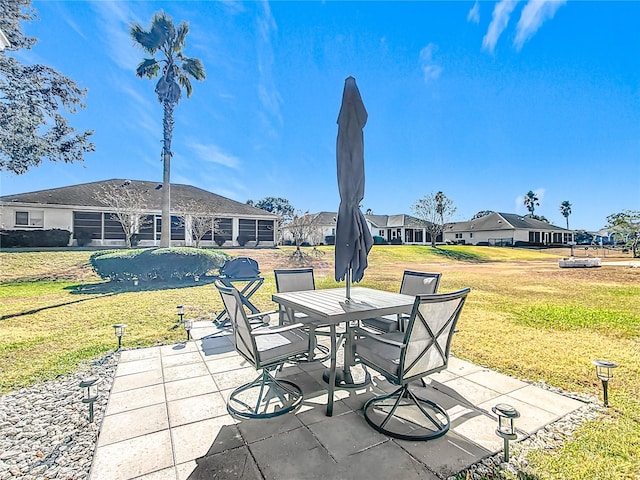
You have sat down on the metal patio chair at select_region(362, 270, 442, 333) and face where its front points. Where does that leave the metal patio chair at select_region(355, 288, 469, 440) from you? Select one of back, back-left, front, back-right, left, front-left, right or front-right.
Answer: front-left

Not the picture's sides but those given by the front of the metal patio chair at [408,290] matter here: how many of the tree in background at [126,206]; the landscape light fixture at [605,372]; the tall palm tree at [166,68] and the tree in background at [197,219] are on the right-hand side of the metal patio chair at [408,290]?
3

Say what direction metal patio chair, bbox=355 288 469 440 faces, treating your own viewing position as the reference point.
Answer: facing away from the viewer and to the left of the viewer

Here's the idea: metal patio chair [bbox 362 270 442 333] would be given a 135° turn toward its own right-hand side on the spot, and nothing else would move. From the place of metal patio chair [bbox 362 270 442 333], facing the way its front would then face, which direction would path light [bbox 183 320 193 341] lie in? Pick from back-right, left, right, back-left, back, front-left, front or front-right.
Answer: left

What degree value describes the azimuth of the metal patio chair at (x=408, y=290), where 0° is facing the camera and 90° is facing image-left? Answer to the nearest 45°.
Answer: approximately 45°

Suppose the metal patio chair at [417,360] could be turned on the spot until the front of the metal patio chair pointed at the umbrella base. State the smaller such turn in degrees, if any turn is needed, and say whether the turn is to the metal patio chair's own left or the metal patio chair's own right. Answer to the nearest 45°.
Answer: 0° — it already faces it

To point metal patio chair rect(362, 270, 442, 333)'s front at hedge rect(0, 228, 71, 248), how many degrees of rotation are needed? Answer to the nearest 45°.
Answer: approximately 45° to its right

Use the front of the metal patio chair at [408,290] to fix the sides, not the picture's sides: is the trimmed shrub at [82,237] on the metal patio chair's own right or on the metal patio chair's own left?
on the metal patio chair's own right

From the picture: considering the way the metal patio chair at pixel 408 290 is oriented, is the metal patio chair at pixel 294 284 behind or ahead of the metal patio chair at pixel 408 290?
ahead

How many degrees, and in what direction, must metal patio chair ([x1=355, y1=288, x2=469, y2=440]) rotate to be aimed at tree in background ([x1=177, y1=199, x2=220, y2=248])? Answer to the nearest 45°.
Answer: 0° — it already faces it

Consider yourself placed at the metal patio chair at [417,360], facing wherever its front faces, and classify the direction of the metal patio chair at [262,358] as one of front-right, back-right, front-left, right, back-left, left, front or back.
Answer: front-left

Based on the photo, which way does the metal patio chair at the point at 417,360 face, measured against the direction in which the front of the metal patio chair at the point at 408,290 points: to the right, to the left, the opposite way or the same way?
to the right

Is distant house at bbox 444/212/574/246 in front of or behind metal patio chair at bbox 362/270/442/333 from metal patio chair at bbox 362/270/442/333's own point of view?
behind

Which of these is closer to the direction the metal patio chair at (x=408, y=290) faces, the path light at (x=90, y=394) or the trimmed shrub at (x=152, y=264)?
the path light

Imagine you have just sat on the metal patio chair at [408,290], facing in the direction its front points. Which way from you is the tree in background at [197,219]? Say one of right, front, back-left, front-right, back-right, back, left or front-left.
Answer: right

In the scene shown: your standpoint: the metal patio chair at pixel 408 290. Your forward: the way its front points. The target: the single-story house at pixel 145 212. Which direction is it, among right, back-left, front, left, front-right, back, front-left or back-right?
right

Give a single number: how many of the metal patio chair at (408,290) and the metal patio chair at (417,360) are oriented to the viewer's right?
0

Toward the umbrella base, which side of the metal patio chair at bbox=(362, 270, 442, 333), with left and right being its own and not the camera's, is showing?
front

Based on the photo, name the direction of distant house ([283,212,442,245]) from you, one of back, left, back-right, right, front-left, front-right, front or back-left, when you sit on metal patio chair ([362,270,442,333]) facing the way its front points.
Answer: back-right

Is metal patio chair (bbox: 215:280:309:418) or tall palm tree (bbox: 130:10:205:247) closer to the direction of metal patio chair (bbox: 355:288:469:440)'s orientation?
the tall palm tree
